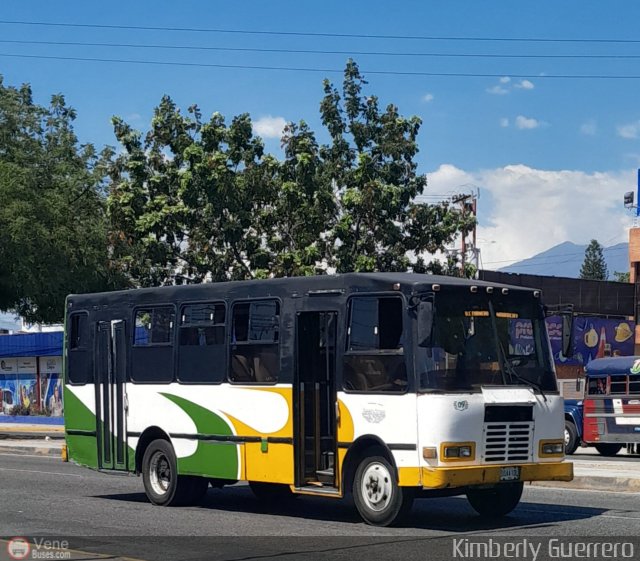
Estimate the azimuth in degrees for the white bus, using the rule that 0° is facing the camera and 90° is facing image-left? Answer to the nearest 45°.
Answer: approximately 315°

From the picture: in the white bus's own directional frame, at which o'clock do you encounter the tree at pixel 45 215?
The tree is roughly at 7 o'clock from the white bus.

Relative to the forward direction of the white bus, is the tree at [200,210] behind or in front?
behind

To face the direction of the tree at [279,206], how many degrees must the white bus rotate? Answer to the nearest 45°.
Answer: approximately 135° to its left

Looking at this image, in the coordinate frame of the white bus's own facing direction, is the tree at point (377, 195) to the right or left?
on its left
